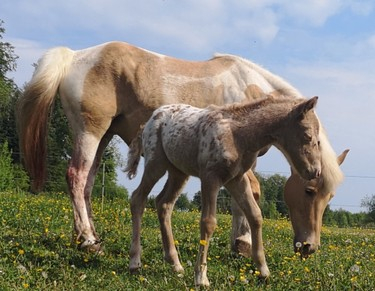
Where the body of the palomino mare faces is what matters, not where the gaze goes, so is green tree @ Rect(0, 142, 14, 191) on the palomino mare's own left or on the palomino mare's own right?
on the palomino mare's own left

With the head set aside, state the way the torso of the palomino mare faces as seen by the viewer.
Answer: to the viewer's right

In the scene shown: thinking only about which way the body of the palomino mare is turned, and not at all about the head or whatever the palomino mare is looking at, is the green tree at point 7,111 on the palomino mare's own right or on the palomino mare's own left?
on the palomino mare's own left
